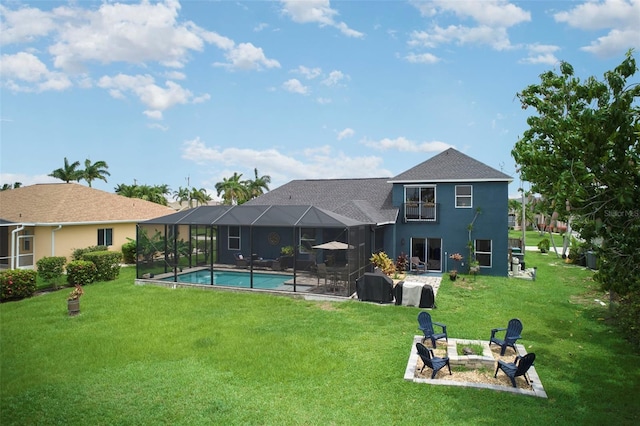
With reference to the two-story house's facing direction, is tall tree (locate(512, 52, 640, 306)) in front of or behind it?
behind

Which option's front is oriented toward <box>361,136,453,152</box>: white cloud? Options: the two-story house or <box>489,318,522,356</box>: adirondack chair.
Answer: the two-story house

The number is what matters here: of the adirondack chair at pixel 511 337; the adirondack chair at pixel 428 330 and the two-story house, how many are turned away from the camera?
1

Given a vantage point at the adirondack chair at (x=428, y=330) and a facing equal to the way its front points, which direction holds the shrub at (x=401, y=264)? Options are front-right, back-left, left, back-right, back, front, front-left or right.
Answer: back-left

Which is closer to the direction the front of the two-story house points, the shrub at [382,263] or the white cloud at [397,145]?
the white cloud

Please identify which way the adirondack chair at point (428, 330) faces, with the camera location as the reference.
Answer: facing the viewer and to the right of the viewer

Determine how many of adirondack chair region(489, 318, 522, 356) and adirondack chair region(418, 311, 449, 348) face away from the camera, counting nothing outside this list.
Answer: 0

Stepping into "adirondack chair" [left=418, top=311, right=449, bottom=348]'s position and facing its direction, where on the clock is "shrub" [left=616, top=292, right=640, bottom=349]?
The shrub is roughly at 10 o'clock from the adirondack chair.

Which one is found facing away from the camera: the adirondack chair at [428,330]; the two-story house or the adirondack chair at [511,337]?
the two-story house

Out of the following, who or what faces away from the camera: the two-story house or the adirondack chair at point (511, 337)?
the two-story house

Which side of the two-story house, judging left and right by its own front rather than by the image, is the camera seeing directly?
back

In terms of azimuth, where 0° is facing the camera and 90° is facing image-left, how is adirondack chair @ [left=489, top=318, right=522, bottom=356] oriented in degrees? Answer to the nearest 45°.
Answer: approximately 45°
